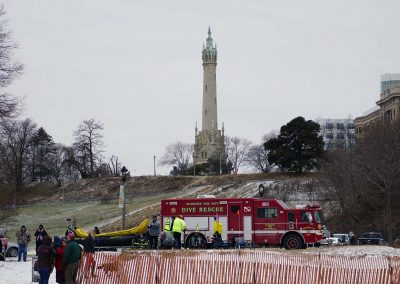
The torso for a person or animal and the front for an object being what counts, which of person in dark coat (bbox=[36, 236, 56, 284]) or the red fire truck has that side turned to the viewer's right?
the red fire truck

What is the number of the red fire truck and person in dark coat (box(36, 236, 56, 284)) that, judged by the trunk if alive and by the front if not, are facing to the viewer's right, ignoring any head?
1

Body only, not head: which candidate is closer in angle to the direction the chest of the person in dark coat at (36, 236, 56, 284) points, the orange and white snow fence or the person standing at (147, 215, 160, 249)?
the person standing

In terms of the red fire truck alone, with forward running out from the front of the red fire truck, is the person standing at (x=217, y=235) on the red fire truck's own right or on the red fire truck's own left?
on the red fire truck's own right

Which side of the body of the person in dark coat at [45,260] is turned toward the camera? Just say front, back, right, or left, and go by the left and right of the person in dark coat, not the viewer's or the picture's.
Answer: back

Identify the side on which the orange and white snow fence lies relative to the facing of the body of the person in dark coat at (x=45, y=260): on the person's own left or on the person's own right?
on the person's own right

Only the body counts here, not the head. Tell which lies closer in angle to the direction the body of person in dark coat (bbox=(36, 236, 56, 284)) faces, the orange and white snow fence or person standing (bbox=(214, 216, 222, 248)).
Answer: the person standing

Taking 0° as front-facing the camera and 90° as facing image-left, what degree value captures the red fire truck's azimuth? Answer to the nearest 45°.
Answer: approximately 270°

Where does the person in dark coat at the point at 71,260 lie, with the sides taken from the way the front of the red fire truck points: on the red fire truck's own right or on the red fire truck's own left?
on the red fire truck's own right

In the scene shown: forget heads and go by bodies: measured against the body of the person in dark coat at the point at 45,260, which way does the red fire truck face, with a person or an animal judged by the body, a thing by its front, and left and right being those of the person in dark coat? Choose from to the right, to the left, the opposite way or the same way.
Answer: to the right
